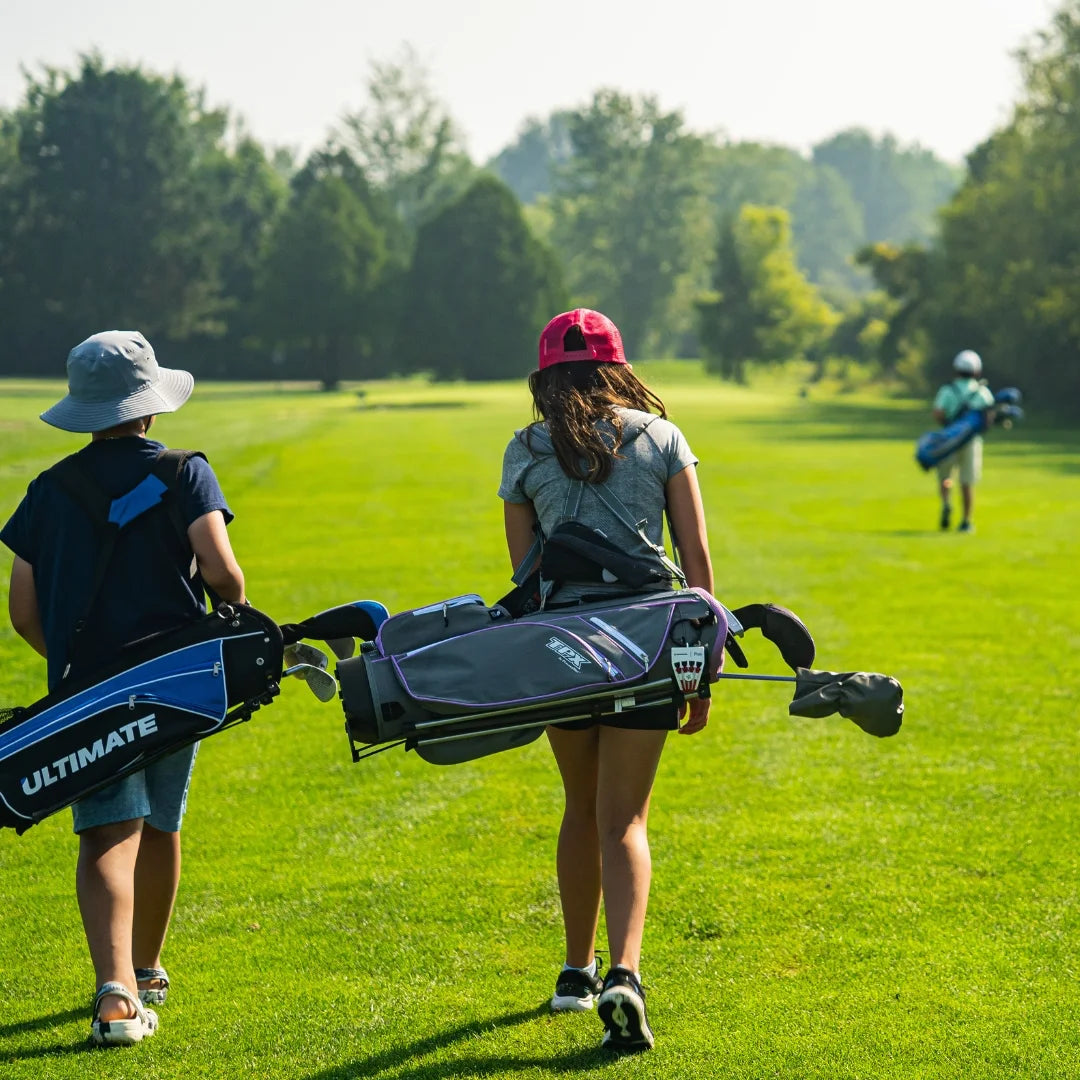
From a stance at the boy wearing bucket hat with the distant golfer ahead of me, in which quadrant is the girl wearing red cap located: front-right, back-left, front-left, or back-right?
front-right

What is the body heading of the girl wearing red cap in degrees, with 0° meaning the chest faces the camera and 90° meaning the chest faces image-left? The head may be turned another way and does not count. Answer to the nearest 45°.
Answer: approximately 180°

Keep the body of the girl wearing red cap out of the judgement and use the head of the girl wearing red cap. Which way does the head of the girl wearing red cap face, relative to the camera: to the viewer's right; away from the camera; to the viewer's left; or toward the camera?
away from the camera

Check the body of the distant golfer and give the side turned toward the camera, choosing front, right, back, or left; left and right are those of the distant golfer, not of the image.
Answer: back

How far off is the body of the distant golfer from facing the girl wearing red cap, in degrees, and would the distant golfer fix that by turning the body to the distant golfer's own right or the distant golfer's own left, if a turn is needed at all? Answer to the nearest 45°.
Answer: approximately 180°

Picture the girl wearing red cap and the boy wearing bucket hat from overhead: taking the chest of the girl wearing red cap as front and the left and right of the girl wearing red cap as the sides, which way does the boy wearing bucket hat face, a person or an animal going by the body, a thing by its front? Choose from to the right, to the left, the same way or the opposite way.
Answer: the same way

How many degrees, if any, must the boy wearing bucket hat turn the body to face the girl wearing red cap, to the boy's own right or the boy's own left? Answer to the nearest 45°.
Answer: approximately 90° to the boy's own right

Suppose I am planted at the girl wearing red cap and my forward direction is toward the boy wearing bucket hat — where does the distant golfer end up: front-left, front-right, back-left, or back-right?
back-right

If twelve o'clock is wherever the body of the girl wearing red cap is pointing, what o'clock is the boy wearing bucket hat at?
The boy wearing bucket hat is roughly at 9 o'clock from the girl wearing red cap.

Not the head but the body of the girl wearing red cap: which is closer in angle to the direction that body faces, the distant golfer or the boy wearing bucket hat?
the distant golfer

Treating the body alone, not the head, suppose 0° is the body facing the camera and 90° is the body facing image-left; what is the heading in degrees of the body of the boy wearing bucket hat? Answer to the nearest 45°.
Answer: approximately 180°

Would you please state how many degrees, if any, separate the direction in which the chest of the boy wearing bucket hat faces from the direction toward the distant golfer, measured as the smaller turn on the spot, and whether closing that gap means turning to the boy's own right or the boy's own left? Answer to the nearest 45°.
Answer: approximately 45° to the boy's own right
